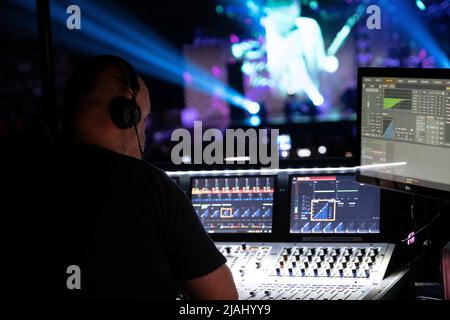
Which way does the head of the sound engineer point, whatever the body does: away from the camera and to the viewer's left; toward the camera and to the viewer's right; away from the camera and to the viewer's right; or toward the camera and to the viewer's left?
away from the camera and to the viewer's right

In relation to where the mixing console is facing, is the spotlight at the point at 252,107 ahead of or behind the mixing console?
behind

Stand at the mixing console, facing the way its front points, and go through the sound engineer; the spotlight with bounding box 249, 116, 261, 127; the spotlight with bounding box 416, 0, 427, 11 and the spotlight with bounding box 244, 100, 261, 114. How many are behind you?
3

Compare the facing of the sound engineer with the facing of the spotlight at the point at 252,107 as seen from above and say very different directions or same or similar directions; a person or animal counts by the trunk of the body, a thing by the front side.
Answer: very different directions

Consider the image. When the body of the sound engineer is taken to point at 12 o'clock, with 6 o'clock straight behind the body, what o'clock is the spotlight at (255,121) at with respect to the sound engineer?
The spotlight is roughly at 11 o'clock from the sound engineer.

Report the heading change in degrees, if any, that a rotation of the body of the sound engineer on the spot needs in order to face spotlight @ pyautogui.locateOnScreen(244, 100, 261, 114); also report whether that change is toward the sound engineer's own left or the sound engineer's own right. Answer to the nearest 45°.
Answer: approximately 45° to the sound engineer's own left

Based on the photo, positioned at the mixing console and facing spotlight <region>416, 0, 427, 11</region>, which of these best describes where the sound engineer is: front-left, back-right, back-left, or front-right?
back-left

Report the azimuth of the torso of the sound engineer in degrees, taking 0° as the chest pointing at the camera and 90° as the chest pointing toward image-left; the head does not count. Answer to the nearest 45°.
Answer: approximately 225°

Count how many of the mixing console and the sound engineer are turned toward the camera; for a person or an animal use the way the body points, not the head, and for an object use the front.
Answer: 1
